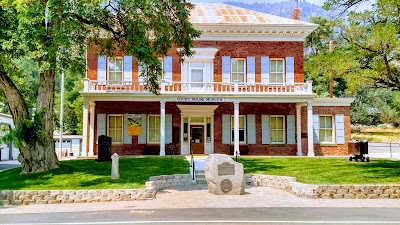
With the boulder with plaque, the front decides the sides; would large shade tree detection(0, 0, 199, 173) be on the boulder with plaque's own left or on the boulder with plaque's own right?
on the boulder with plaque's own right

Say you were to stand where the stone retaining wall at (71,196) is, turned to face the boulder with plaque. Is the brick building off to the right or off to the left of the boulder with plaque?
left

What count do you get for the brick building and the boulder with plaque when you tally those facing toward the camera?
2

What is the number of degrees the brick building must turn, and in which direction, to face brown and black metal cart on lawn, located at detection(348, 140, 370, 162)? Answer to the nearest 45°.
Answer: approximately 45° to its left

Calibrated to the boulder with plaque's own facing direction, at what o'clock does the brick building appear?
The brick building is roughly at 6 o'clock from the boulder with plaque.

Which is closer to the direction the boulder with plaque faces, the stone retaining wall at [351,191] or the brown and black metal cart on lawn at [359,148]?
the stone retaining wall

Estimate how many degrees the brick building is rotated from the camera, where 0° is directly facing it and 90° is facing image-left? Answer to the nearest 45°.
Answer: approximately 0°

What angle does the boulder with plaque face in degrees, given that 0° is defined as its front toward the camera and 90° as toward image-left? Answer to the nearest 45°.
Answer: approximately 0°

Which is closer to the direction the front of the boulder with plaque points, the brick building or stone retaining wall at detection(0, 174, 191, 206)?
the stone retaining wall

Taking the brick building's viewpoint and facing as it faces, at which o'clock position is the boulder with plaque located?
The boulder with plaque is roughly at 12 o'clock from the brick building.
